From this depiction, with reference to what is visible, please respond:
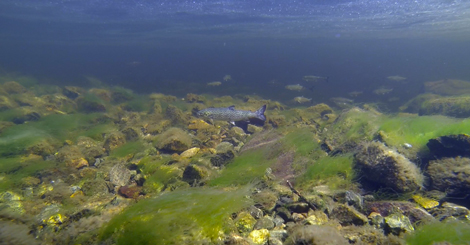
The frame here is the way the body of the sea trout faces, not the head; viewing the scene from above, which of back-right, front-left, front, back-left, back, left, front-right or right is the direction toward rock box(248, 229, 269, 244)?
left

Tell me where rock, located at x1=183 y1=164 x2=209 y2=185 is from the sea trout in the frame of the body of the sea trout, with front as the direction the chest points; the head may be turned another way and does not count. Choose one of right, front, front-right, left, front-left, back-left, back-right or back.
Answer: left

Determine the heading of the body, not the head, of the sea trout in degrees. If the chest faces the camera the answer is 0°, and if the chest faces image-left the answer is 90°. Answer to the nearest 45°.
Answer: approximately 90°

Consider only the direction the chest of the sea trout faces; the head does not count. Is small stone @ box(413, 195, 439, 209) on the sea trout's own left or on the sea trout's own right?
on the sea trout's own left

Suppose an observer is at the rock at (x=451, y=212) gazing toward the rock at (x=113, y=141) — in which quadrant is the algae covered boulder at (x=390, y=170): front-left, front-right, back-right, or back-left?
front-right

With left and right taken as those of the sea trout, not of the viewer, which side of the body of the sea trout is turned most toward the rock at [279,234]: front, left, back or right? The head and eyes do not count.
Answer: left

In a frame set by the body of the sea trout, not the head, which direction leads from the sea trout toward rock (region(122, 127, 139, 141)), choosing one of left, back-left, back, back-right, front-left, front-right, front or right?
front

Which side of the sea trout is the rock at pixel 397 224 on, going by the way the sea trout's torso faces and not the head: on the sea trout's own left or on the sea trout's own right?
on the sea trout's own left

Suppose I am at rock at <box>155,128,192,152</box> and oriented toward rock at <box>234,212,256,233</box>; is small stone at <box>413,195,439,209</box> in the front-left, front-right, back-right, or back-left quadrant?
front-left

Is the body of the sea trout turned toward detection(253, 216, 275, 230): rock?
no

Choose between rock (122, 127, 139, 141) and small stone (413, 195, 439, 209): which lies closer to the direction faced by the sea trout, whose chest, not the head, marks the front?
the rock

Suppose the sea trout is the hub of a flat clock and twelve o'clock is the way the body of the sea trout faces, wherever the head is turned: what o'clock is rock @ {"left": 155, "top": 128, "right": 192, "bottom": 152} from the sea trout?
The rock is roughly at 10 o'clock from the sea trout.
